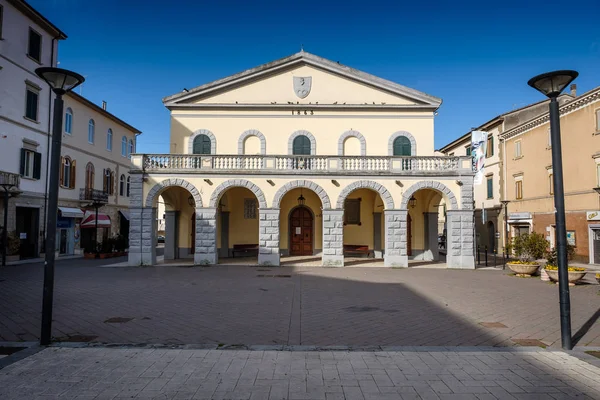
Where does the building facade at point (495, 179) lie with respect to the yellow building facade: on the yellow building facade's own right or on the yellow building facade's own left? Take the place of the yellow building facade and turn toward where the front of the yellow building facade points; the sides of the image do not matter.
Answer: on the yellow building facade's own left

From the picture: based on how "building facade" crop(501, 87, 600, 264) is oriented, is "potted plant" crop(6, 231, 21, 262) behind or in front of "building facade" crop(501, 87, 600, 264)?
in front

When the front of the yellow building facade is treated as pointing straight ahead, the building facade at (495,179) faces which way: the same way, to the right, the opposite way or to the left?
to the right

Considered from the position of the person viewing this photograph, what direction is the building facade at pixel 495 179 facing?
facing the viewer and to the left of the viewer

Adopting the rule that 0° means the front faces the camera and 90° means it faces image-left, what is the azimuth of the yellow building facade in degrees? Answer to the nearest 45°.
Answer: approximately 0°

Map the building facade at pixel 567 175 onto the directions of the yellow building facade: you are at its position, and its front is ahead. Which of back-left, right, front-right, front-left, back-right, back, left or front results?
left

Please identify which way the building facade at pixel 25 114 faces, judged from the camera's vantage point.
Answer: facing the viewer and to the right of the viewer

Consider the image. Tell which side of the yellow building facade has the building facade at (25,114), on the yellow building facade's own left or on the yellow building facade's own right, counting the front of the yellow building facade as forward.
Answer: on the yellow building facade's own right

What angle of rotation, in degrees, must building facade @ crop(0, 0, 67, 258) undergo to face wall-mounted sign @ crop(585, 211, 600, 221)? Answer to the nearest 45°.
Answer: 0° — it already faces it

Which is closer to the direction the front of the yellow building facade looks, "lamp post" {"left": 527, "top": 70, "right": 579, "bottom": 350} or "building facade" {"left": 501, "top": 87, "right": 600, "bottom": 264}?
the lamp post

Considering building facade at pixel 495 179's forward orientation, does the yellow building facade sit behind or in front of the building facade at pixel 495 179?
in front

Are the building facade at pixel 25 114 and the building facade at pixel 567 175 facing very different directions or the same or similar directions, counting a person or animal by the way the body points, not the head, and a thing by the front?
very different directions

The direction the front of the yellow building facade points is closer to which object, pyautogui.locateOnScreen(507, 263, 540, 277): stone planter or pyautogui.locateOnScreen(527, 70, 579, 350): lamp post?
the lamp post

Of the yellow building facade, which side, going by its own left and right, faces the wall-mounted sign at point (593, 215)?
left

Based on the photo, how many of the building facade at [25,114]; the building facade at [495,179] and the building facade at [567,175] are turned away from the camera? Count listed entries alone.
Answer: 0

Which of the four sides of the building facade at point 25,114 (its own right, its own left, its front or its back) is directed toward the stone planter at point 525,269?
front

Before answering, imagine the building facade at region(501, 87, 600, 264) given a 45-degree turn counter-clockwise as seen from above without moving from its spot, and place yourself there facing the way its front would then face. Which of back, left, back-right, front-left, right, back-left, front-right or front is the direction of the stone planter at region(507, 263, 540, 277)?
front
